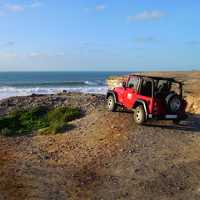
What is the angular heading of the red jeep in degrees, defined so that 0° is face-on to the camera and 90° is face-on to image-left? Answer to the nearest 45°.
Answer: approximately 135°
